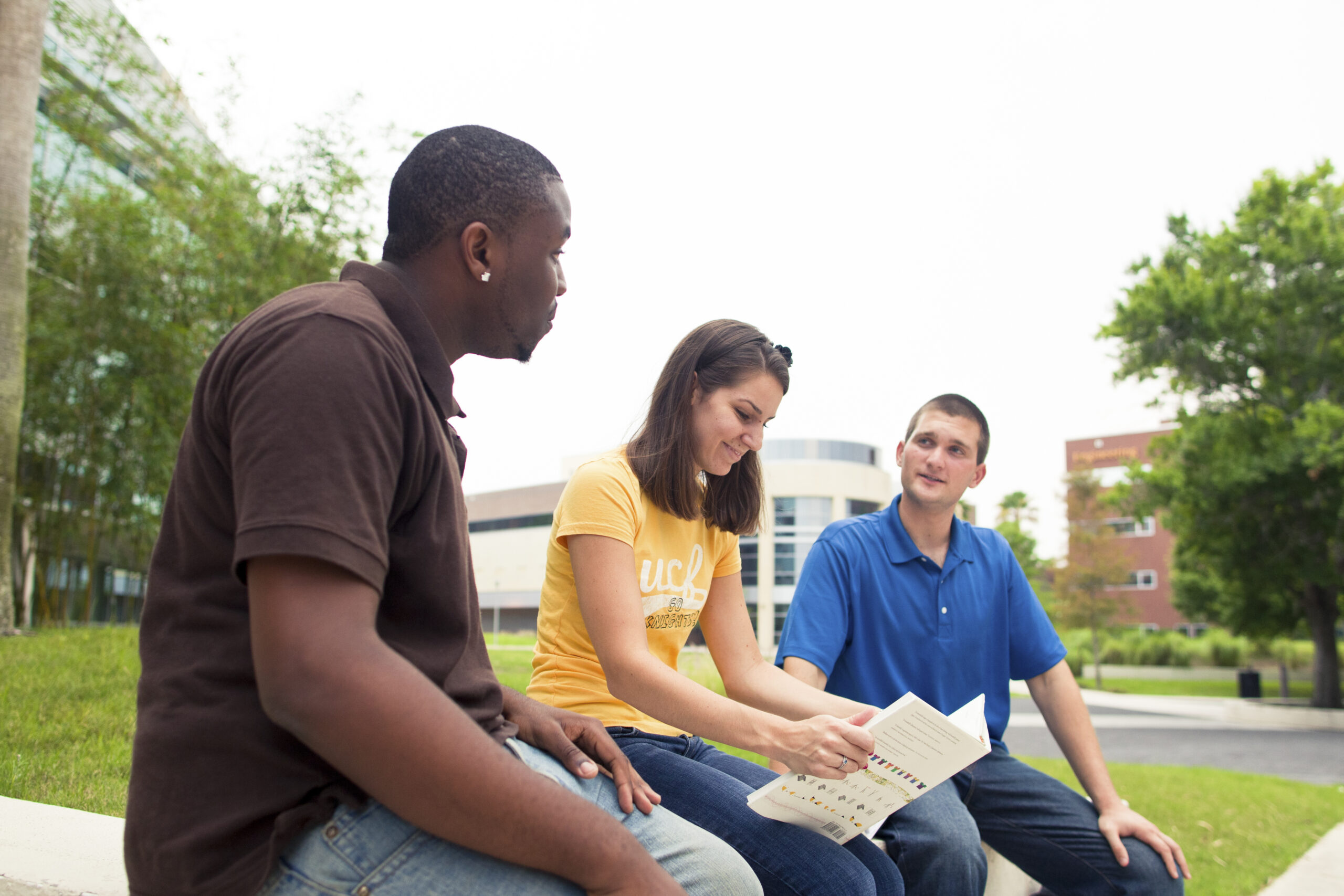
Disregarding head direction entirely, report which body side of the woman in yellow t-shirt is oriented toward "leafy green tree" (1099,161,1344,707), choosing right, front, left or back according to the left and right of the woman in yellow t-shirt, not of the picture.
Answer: left

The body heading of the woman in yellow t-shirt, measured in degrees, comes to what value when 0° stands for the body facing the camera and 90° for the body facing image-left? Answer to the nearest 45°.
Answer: approximately 315°

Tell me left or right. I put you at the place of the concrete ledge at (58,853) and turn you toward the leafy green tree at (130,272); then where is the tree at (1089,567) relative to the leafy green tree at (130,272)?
right

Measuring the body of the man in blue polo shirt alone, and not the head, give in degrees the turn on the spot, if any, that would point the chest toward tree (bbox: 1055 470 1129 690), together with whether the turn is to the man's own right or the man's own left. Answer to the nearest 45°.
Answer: approximately 180°

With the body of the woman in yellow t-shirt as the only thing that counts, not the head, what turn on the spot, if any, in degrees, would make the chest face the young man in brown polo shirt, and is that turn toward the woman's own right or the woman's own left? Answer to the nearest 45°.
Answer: approximately 45° to the woman's own right

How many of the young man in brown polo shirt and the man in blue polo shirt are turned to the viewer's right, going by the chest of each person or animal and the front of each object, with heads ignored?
1

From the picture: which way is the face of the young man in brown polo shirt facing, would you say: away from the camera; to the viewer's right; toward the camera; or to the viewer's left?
to the viewer's right

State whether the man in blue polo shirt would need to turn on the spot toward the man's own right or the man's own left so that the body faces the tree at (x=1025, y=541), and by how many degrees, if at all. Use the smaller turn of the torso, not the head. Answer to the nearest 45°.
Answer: approximately 180°

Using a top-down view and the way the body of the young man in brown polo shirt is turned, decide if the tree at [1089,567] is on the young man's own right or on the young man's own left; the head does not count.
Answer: on the young man's own left

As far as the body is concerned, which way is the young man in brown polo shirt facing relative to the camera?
to the viewer's right

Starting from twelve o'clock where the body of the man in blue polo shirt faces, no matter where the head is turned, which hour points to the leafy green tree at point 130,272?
The leafy green tree is roughly at 4 o'clock from the man in blue polo shirt.

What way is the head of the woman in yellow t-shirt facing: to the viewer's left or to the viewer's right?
to the viewer's right

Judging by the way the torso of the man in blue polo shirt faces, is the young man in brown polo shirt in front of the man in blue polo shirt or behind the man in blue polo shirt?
in front

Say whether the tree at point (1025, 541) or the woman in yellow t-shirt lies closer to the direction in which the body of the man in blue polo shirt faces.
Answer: the woman in yellow t-shirt
